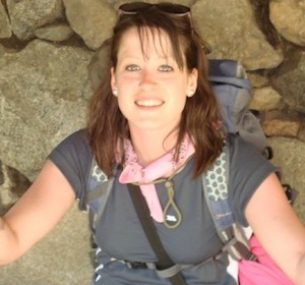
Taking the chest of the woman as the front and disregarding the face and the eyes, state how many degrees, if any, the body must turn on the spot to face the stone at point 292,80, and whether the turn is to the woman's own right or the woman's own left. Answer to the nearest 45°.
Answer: approximately 135° to the woman's own left

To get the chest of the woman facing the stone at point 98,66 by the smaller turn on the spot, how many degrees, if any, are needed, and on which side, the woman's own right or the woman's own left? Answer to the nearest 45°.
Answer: approximately 180°

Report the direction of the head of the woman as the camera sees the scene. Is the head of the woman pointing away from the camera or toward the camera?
toward the camera

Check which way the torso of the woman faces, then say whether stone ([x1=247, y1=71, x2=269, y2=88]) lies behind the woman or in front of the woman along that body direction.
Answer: behind

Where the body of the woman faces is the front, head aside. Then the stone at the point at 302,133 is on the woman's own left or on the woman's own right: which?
on the woman's own left

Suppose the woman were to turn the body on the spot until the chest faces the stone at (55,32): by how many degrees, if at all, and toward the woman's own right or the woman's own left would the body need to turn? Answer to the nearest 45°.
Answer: approximately 135° to the woman's own right

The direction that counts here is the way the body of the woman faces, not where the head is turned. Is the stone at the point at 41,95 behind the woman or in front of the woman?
behind

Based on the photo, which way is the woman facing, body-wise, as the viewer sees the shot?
toward the camera
